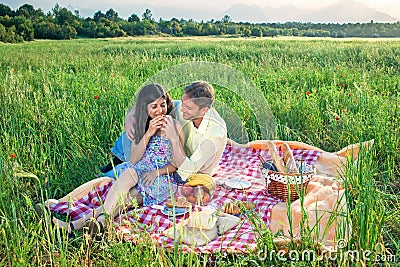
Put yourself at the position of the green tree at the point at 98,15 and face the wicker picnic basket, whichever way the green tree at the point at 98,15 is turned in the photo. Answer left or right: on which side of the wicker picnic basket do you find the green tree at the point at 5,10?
right

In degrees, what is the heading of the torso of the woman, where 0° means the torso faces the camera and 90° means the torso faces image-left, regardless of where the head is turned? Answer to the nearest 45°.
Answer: approximately 0°

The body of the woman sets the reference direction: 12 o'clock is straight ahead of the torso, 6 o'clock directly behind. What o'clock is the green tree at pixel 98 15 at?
The green tree is roughly at 6 o'clock from the woman.

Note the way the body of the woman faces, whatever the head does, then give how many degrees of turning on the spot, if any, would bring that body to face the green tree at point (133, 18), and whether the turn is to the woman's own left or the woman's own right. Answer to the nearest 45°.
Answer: approximately 180°

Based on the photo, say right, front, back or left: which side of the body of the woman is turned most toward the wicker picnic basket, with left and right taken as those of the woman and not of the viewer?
left

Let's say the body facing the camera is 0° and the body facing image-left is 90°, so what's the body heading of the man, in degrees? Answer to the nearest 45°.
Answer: approximately 45°

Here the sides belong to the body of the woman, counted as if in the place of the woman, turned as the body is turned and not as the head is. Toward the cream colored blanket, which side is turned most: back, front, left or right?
left

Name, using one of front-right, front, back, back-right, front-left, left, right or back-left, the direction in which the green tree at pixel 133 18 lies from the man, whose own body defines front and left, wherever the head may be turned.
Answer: back-right

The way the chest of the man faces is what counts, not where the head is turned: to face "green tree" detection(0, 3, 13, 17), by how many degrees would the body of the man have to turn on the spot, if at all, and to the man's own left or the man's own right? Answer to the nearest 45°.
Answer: approximately 135° to the man's own right

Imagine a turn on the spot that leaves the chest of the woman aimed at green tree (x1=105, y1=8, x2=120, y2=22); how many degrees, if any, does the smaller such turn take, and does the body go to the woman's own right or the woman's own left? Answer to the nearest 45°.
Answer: approximately 180°

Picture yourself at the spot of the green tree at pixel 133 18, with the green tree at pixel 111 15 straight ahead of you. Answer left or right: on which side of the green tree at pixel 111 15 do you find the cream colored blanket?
left

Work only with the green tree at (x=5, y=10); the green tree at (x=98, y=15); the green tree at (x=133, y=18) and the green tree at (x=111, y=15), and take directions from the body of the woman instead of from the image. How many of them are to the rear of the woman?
4
